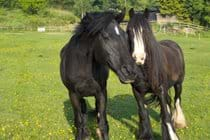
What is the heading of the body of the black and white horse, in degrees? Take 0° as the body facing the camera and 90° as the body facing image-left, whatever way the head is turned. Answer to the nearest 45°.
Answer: approximately 45°

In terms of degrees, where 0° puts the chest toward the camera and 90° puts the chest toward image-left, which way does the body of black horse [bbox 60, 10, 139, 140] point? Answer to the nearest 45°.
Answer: approximately 0°

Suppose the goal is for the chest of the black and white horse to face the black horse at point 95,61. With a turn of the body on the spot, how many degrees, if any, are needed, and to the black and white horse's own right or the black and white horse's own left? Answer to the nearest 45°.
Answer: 0° — it already faces it
